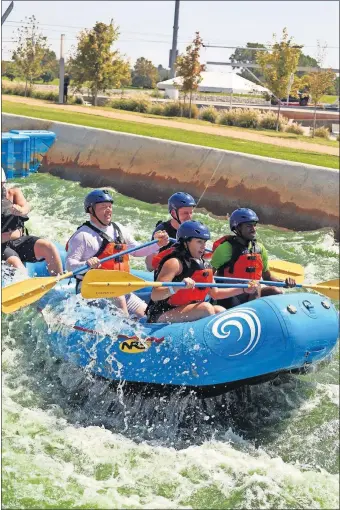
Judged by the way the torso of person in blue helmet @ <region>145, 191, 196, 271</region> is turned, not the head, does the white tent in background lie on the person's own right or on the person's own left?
on the person's own left

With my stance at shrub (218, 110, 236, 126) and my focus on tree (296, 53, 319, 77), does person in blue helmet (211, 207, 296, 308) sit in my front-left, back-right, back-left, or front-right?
back-right

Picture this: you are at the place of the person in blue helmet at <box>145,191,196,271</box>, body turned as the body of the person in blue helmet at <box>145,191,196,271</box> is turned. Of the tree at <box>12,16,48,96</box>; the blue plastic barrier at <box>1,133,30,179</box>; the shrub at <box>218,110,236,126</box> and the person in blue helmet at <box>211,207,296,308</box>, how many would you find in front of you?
1

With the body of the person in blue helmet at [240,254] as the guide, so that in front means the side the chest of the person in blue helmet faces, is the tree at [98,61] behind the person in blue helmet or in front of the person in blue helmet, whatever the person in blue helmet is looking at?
behind

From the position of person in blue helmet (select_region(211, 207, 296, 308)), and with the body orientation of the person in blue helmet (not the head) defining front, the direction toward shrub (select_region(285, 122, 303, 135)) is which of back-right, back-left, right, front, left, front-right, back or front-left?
back-left

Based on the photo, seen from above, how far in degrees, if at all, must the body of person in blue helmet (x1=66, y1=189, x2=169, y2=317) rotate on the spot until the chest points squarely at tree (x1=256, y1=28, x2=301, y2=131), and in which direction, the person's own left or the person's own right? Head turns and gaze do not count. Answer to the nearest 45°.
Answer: approximately 135° to the person's own left
